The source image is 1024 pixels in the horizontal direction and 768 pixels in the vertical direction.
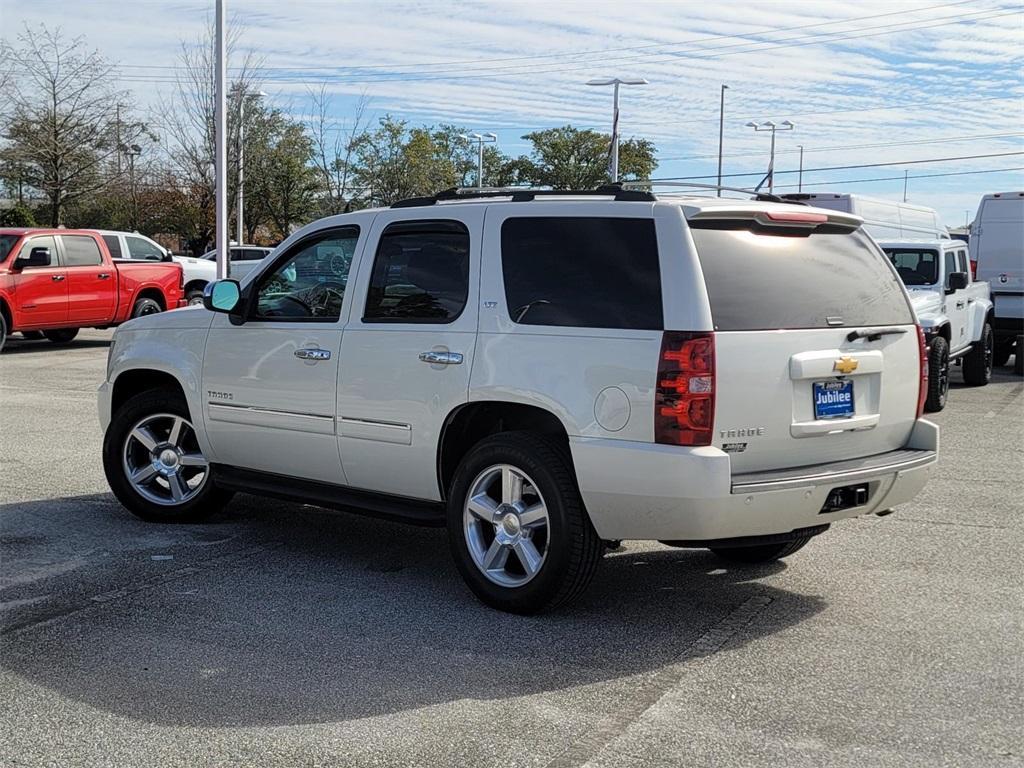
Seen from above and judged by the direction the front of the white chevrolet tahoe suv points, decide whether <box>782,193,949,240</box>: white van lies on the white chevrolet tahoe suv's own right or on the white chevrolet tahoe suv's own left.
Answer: on the white chevrolet tahoe suv's own right

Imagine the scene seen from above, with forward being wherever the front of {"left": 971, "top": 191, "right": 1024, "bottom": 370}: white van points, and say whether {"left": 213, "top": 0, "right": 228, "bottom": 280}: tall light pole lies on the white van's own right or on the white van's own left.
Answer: on the white van's own left

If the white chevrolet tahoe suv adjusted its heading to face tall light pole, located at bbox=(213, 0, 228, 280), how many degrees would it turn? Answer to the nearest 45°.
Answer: approximately 45° to its right

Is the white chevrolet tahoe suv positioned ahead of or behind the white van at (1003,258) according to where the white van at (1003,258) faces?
behind

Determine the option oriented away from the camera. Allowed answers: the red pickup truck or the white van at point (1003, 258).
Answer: the white van

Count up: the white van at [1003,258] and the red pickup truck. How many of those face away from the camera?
1

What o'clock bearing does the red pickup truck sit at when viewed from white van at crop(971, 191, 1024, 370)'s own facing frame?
The red pickup truck is roughly at 8 o'clock from the white van.

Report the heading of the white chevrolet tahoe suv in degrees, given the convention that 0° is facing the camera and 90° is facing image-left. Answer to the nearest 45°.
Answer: approximately 135°

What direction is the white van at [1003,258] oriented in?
away from the camera

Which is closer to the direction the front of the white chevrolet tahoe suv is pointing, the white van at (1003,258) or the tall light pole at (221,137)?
the tall light pole
